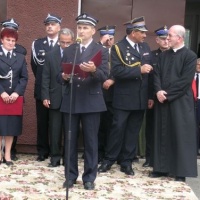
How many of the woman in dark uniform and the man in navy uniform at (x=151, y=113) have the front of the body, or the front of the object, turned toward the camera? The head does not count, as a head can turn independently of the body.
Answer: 2

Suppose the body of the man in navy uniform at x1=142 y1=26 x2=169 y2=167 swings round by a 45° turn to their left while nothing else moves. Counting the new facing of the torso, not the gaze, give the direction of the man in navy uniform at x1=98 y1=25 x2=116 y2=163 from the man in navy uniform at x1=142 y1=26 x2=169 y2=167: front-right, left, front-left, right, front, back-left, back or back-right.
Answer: back-right

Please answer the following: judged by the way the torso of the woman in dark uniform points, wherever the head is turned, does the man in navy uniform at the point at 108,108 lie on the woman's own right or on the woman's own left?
on the woman's own left

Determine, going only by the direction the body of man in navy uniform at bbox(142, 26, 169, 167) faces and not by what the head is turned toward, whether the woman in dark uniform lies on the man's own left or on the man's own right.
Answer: on the man's own right

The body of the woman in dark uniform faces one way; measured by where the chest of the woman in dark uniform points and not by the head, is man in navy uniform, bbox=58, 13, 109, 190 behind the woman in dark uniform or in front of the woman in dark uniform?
in front

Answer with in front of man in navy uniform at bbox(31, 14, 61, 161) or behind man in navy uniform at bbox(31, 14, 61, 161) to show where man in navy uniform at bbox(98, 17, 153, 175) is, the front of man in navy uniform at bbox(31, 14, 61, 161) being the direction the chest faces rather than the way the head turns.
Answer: in front

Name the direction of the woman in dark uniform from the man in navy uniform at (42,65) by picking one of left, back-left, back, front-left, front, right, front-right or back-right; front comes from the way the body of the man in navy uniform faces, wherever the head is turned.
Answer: right
